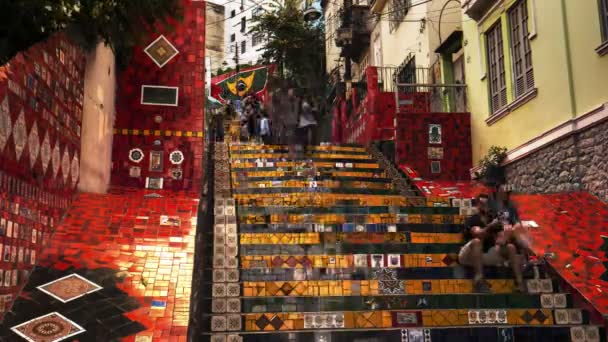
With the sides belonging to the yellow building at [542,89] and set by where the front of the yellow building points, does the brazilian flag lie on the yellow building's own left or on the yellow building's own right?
on the yellow building's own right

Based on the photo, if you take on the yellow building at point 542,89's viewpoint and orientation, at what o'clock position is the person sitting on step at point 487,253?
The person sitting on step is roughly at 11 o'clock from the yellow building.

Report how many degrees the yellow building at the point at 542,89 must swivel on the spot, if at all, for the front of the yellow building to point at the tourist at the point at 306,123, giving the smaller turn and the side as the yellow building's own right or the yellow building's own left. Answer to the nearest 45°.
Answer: approximately 45° to the yellow building's own right

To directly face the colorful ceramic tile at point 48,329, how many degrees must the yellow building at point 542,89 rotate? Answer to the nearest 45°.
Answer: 0° — it already faces it

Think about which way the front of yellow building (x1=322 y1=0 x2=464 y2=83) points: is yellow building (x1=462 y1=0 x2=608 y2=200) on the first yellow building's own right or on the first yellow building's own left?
on the first yellow building's own left

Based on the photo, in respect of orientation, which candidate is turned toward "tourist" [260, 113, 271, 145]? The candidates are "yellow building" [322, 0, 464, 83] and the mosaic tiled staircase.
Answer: the yellow building

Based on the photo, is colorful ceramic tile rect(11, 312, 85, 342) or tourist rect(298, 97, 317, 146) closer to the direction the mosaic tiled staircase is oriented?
the colorful ceramic tile

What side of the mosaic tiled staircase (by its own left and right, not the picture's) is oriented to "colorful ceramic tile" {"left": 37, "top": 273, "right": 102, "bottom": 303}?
right

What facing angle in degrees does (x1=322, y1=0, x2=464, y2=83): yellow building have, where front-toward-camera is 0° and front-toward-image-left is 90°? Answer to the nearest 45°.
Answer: approximately 45°
